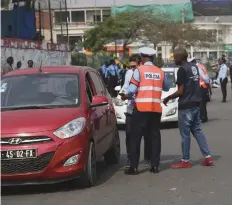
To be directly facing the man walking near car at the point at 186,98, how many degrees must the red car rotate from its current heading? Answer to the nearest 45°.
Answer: approximately 90° to its left

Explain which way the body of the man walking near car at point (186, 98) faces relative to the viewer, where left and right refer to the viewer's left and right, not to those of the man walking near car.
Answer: facing away from the viewer and to the left of the viewer

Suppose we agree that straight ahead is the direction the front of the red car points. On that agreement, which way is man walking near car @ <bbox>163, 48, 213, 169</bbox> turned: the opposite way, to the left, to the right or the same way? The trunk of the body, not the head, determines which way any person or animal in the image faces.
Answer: to the right

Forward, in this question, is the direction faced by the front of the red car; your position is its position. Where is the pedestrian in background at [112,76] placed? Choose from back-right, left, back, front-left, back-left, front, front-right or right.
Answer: back-right

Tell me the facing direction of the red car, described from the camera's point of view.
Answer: facing the viewer and to the left of the viewer
